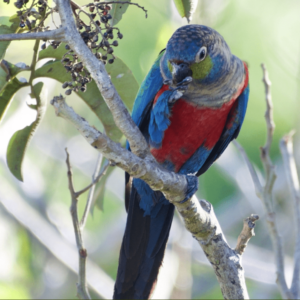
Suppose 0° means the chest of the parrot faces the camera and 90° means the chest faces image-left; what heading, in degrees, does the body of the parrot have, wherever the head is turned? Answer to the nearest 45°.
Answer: approximately 0°
